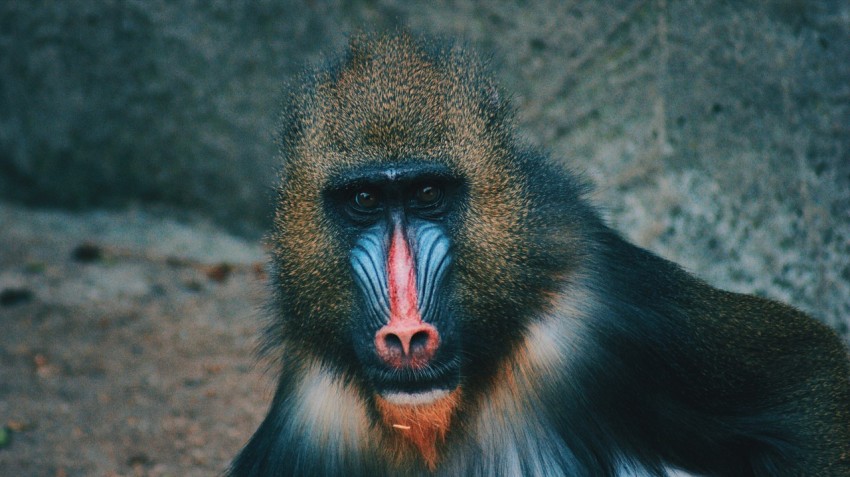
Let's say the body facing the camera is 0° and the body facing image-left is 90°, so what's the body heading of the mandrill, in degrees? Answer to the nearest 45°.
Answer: approximately 45°

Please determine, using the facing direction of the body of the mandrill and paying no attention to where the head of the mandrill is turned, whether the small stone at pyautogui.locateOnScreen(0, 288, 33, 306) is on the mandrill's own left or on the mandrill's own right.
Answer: on the mandrill's own right

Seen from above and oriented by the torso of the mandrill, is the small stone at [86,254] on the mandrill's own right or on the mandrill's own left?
on the mandrill's own right
